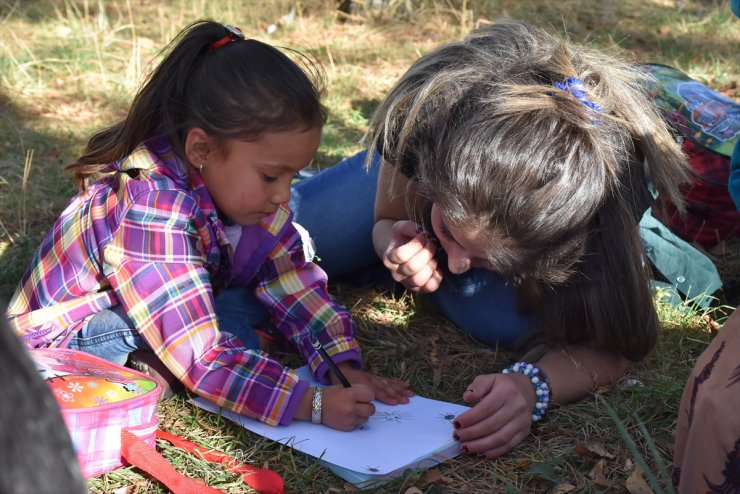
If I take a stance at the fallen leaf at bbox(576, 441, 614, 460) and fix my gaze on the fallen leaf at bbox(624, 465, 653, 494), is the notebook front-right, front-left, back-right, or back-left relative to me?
back-right

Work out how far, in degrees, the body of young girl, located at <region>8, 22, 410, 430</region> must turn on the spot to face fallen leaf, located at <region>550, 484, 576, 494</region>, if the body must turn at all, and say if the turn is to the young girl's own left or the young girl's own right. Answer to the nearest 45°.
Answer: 0° — they already face it

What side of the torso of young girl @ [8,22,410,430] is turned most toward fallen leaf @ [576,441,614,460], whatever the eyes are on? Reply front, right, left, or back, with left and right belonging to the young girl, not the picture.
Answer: front

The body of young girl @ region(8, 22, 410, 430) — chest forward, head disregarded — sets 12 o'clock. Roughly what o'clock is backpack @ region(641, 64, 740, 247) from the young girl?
The backpack is roughly at 10 o'clock from the young girl.

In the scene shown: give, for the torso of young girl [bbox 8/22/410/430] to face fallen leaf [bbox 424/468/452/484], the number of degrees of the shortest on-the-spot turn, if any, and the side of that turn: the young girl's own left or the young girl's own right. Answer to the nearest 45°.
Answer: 0° — they already face it

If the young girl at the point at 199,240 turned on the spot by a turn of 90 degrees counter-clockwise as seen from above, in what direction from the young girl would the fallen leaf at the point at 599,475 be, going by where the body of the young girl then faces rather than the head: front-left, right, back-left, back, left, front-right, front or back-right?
right

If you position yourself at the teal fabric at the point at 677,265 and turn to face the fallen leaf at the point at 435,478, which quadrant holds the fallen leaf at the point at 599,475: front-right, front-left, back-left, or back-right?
front-left

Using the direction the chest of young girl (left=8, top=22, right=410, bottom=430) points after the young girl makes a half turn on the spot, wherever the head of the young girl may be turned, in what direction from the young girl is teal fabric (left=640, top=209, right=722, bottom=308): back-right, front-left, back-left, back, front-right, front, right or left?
back-right

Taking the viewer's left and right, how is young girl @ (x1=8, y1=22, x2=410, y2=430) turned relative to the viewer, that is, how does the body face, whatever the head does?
facing the viewer and to the right of the viewer

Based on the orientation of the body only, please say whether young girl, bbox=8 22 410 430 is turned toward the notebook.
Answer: yes

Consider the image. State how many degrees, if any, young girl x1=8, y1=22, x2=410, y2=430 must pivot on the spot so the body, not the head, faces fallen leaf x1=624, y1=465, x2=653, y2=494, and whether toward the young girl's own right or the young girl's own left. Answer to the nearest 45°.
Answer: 0° — they already face it
